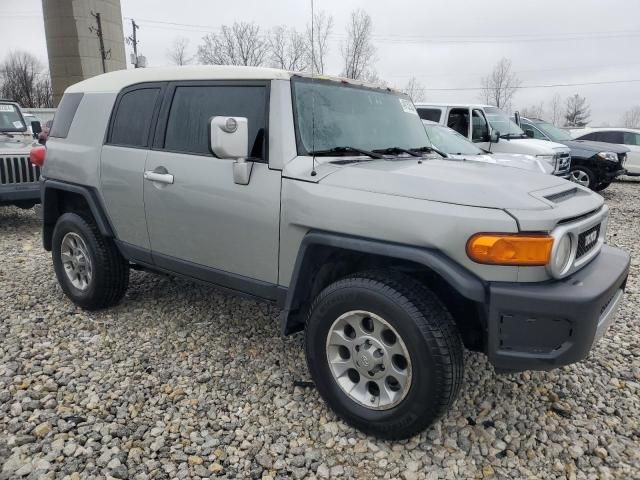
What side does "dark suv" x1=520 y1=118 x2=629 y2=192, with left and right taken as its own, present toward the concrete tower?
back

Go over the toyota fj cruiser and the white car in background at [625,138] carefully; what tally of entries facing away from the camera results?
0

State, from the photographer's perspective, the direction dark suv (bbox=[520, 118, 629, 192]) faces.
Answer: facing the viewer and to the right of the viewer

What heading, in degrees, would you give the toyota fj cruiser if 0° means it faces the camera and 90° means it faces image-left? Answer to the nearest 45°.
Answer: approximately 315°

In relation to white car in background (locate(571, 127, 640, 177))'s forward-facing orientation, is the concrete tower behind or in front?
behind

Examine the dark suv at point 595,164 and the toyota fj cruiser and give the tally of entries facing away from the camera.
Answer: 0

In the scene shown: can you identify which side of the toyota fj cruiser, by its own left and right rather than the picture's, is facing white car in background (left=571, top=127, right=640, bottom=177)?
left

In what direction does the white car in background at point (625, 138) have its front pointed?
to the viewer's right
